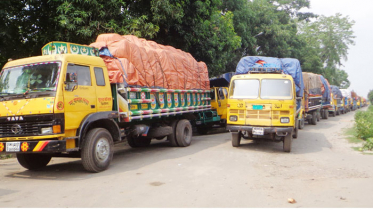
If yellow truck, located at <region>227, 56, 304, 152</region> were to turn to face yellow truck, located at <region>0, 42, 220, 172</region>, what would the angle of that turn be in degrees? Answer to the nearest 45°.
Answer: approximately 45° to its right

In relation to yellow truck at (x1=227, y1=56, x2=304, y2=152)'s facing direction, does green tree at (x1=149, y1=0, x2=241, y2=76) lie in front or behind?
behind

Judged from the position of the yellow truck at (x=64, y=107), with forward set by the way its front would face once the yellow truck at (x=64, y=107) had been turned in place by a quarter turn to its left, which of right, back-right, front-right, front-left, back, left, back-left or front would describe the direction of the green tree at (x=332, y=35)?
left

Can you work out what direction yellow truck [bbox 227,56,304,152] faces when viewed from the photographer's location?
facing the viewer

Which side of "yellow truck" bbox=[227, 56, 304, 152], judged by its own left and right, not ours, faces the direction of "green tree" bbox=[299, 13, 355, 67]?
back

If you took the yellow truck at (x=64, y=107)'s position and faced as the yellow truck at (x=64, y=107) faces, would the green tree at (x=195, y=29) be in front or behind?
behind

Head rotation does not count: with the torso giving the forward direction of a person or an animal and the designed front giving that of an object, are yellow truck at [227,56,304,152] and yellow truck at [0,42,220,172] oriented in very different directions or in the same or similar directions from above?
same or similar directions

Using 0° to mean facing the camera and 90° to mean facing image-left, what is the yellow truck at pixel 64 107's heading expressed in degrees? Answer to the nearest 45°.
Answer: approximately 45°

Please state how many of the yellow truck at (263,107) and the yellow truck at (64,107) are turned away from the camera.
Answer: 0
